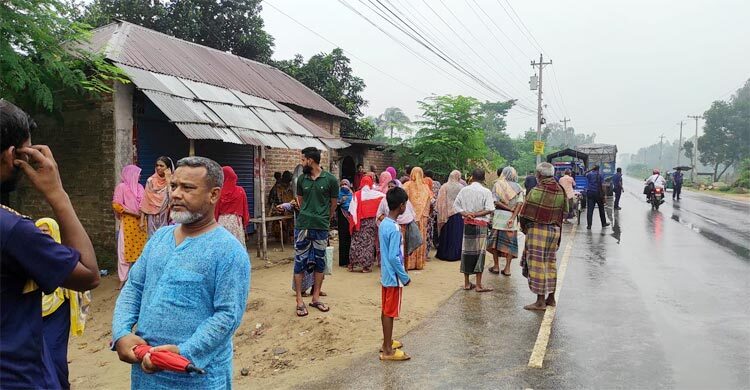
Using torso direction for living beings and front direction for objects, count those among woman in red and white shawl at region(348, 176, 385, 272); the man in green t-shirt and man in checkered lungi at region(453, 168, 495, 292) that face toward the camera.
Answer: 1

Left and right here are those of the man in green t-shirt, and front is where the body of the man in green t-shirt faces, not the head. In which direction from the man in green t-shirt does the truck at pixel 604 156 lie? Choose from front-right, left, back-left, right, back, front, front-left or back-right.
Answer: back-left

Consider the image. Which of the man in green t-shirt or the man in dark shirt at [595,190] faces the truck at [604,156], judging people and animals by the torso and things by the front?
the man in dark shirt

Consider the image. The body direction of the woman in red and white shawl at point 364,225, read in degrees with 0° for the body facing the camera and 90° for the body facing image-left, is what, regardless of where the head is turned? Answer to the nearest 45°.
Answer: approximately 180°

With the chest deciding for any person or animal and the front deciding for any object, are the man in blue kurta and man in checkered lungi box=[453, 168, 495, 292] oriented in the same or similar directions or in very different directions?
very different directions

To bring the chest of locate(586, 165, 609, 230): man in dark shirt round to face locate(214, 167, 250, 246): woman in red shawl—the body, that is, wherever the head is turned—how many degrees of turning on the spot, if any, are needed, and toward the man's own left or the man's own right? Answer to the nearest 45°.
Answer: approximately 135° to the man's own left

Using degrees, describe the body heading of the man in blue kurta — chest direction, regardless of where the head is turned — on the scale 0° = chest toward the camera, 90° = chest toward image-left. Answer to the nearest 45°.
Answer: approximately 45°

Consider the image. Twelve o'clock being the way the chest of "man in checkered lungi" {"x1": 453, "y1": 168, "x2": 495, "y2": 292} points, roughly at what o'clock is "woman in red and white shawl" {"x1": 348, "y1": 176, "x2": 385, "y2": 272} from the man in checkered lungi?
The woman in red and white shawl is roughly at 10 o'clock from the man in checkered lungi.

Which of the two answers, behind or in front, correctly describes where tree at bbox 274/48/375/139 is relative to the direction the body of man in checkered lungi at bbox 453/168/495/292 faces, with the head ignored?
in front

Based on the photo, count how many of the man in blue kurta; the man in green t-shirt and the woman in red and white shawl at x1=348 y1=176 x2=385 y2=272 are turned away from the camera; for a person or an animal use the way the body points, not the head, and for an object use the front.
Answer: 1

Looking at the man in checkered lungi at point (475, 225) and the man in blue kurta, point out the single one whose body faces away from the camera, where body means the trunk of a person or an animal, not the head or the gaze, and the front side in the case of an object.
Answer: the man in checkered lungi

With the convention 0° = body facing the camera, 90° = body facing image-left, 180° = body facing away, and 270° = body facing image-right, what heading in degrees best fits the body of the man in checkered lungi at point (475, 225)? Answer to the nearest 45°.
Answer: approximately 180°

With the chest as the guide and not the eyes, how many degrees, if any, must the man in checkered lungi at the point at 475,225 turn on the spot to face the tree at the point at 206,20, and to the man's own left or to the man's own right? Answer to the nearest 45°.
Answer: approximately 45° to the man's own left
